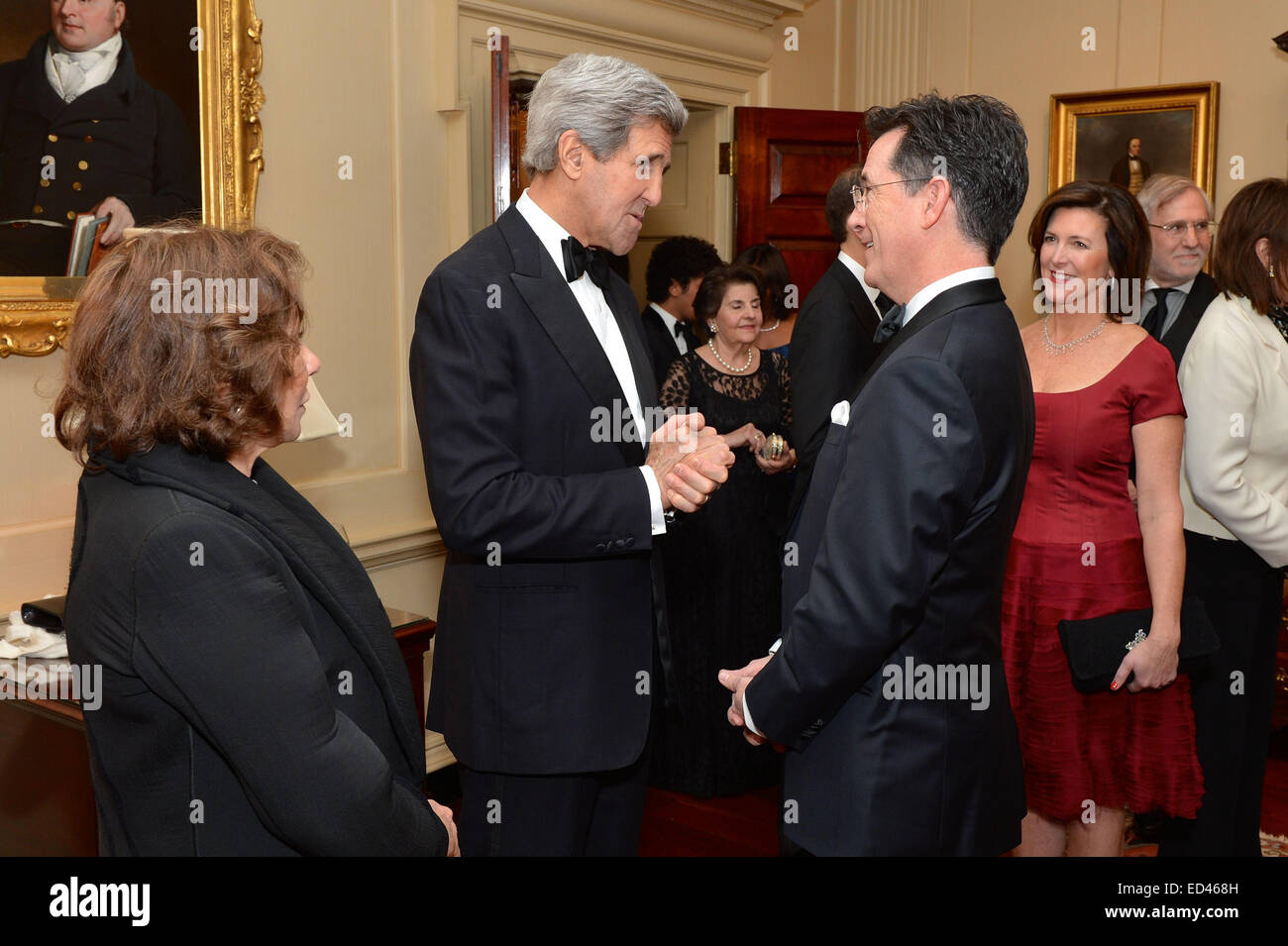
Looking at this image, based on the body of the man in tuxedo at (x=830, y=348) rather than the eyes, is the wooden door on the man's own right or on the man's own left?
on the man's own left

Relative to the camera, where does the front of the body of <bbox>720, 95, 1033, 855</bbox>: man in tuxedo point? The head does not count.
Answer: to the viewer's left

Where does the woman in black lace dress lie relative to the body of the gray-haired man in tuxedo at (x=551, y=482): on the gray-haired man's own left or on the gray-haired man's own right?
on the gray-haired man's own left

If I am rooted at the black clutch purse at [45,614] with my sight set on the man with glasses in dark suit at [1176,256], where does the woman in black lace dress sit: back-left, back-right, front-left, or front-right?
front-left

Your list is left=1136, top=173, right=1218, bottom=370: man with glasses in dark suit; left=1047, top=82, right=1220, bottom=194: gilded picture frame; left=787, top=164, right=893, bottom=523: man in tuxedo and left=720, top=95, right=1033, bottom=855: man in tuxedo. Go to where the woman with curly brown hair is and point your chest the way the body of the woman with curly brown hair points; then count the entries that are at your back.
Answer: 0

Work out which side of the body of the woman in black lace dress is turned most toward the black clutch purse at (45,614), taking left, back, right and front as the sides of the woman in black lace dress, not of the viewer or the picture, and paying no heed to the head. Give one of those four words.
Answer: right

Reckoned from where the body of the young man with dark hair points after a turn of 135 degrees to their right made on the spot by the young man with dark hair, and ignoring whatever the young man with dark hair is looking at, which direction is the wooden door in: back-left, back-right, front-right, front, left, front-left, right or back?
back-right

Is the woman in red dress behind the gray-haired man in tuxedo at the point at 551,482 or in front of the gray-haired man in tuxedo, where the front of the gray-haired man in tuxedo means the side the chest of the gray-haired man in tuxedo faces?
in front

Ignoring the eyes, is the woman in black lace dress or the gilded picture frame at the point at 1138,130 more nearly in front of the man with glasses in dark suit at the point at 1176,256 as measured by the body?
the woman in black lace dress

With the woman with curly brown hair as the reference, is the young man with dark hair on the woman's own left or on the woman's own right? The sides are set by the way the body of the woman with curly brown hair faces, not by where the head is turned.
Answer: on the woman's own left

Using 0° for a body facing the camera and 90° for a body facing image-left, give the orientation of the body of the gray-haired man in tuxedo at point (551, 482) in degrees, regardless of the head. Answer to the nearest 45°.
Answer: approximately 270°

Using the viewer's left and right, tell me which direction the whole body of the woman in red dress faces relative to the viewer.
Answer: facing the viewer and to the left of the viewer

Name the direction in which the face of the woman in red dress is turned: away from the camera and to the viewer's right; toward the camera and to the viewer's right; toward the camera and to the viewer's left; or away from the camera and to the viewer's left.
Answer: toward the camera and to the viewer's left

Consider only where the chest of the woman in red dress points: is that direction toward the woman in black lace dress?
no
